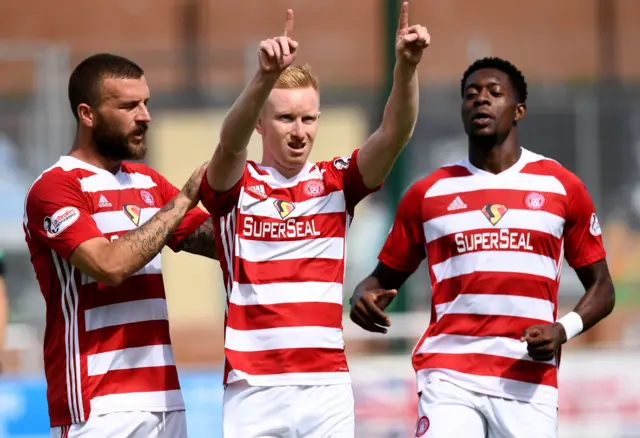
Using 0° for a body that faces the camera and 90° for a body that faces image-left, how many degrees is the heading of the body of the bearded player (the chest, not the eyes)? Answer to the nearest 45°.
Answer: approximately 315°

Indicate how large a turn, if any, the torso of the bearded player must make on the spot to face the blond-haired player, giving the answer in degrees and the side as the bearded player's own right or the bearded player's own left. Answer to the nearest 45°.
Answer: approximately 45° to the bearded player's own left
